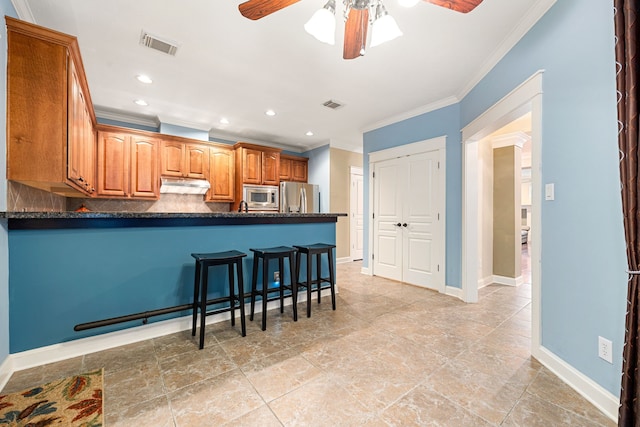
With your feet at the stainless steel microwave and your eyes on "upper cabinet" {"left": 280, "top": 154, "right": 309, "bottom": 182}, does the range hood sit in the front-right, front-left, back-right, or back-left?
back-left

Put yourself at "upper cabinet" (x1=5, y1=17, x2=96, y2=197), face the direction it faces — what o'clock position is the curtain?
The curtain is roughly at 2 o'clock from the upper cabinet.

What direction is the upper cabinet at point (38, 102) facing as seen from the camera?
to the viewer's right

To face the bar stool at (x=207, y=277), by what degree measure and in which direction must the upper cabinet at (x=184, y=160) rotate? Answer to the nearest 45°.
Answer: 0° — it already faces it

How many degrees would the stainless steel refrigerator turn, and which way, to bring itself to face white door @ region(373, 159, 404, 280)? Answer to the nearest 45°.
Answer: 0° — it already faces it

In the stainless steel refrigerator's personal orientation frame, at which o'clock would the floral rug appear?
The floral rug is roughly at 2 o'clock from the stainless steel refrigerator.

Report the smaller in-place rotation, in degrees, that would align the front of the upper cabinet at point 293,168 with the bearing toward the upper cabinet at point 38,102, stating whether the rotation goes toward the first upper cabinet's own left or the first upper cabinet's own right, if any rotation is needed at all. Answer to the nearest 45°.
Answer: approximately 90° to the first upper cabinet's own right

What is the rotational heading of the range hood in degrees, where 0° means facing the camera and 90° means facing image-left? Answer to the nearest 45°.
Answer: approximately 0°
